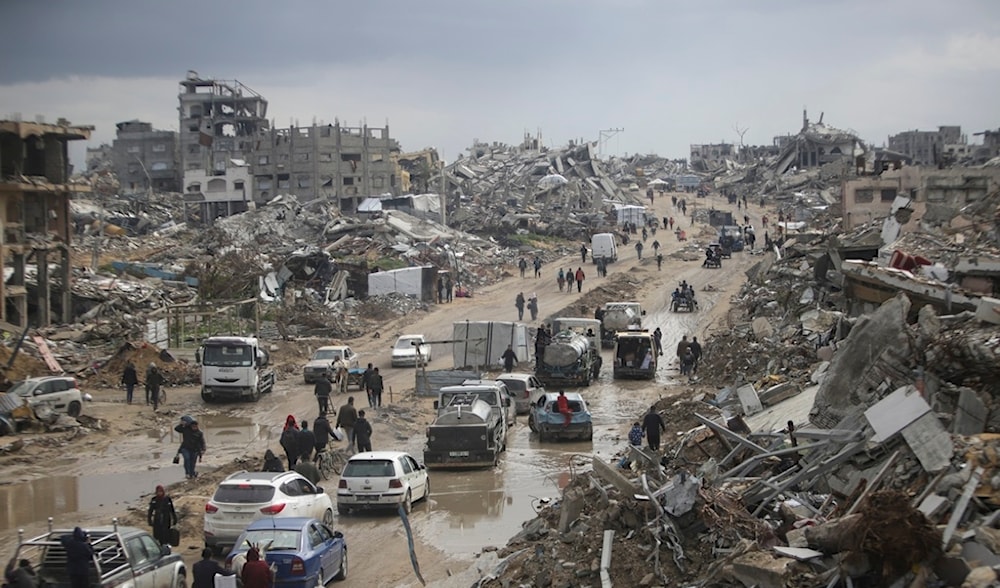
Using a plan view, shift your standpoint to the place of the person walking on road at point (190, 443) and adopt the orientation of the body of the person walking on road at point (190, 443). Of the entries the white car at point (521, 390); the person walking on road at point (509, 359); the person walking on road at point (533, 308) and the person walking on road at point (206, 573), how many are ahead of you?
1

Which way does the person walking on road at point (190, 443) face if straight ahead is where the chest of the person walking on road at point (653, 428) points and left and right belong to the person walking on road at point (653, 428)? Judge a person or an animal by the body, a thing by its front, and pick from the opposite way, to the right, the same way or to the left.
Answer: the opposite way

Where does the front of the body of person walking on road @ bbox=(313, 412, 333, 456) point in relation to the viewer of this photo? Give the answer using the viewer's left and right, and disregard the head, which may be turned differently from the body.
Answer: facing away from the viewer

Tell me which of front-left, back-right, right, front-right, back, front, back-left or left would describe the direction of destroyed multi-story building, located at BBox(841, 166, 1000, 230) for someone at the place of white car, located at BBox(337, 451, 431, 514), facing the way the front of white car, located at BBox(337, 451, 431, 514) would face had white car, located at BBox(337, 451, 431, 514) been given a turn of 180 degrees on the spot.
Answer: back

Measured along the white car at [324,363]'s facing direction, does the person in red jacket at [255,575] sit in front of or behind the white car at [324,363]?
in front

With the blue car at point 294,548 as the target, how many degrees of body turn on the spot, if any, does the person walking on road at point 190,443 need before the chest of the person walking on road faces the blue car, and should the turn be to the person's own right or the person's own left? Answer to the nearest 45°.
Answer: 0° — they already face it

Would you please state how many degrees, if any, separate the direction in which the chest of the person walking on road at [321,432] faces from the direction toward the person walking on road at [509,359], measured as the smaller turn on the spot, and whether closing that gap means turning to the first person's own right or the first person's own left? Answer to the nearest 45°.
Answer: approximately 45° to the first person's own right

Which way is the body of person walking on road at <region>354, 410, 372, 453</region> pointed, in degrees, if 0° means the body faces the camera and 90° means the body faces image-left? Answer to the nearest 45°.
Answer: approximately 180°

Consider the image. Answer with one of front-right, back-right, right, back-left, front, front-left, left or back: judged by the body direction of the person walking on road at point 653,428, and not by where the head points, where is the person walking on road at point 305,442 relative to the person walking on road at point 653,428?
left

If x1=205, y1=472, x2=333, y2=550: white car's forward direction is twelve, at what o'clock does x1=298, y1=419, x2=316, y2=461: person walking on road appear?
The person walking on road is roughly at 11 o'clock from the white car.

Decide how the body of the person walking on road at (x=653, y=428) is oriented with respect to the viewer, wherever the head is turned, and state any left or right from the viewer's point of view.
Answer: facing away from the viewer

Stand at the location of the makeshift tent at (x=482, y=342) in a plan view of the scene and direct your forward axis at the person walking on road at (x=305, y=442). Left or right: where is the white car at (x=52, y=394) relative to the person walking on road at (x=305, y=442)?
right

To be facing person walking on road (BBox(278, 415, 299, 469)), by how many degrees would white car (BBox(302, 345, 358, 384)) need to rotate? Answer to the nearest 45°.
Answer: approximately 45° to its left

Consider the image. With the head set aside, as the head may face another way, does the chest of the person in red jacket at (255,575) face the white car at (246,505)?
yes

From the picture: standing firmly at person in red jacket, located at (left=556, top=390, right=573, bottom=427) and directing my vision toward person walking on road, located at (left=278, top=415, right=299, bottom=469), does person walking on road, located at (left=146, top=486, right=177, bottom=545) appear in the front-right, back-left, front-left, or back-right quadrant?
front-left

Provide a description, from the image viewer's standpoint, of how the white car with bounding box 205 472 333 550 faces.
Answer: facing away from the viewer and to the right of the viewer

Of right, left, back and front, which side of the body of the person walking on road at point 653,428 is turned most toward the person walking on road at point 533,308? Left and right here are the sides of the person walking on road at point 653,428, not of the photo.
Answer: front

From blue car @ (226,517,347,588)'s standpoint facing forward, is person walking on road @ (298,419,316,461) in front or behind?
in front

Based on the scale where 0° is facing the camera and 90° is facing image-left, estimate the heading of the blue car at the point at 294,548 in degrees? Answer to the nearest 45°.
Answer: approximately 225°

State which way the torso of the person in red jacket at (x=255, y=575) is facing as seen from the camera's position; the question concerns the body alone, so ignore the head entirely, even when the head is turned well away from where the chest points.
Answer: away from the camera

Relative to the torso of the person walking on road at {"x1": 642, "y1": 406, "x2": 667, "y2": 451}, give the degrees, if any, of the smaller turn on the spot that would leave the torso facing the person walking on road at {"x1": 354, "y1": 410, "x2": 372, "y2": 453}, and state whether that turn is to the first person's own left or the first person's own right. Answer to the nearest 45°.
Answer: approximately 90° to the first person's own left
